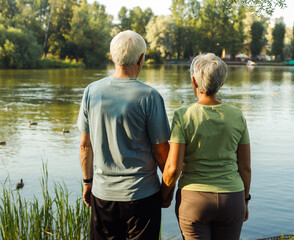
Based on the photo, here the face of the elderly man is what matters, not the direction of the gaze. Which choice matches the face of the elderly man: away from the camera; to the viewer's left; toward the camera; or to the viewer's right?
away from the camera

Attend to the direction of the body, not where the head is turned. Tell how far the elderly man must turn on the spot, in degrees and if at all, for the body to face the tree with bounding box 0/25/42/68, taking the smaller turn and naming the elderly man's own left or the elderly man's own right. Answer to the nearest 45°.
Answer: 0° — they already face it

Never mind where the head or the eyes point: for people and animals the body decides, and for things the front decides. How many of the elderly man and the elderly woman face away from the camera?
2

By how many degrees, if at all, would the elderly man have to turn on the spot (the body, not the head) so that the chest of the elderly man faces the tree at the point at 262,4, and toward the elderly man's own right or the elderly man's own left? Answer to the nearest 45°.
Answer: approximately 45° to the elderly man's own right

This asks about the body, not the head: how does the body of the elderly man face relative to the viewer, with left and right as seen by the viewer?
facing away from the viewer

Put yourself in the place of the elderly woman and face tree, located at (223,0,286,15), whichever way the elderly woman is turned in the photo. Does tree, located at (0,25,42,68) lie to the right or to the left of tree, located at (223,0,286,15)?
left

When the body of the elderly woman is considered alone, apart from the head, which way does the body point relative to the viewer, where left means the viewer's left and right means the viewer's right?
facing away from the viewer
